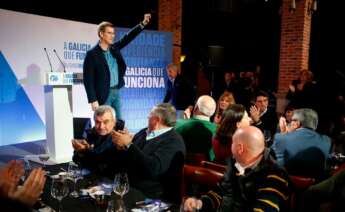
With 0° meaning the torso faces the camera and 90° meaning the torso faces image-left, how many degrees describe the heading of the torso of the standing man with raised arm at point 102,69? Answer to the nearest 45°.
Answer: approximately 315°

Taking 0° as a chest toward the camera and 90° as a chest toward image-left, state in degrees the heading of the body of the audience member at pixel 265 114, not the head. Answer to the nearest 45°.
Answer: approximately 45°

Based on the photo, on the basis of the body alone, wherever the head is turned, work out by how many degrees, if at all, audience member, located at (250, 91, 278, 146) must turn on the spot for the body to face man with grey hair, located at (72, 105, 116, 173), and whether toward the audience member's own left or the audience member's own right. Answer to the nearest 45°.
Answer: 0° — they already face them

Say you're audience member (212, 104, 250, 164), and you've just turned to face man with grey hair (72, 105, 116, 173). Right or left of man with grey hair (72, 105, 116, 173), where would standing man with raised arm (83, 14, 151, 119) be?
right

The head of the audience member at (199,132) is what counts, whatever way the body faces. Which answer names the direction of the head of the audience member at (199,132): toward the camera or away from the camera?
away from the camera

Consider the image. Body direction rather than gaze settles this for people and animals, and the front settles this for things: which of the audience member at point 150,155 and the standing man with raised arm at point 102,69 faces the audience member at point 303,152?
the standing man with raised arm

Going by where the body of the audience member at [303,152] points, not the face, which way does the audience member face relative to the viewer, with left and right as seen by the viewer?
facing away from the viewer and to the left of the viewer

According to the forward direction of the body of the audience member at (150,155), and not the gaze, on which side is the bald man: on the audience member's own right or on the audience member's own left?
on the audience member's own left
